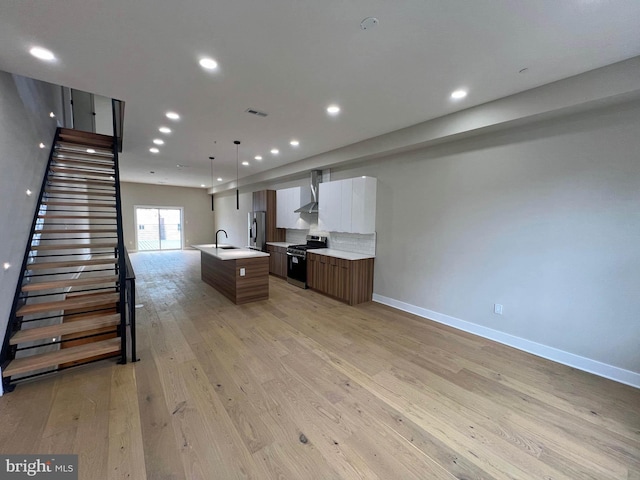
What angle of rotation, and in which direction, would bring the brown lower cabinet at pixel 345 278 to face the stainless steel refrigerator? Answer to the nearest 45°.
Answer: approximately 90° to its right

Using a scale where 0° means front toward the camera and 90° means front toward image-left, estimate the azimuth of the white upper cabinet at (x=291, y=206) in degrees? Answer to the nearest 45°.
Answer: approximately 45°

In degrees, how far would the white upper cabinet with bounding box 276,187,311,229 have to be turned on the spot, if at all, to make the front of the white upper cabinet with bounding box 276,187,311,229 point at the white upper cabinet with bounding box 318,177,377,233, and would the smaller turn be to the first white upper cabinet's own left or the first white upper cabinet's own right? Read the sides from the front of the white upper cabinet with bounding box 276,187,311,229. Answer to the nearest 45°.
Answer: approximately 90° to the first white upper cabinet's own left

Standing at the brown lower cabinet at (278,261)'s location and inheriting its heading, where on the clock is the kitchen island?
The kitchen island is roughly at 11 o'clock from the brown lower cabinet.

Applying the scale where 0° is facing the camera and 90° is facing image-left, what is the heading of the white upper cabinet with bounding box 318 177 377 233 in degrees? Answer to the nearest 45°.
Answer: approximately 45°

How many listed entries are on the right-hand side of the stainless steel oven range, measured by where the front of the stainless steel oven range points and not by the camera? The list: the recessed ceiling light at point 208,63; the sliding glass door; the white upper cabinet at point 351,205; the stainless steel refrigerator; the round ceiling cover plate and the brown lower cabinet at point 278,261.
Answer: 3

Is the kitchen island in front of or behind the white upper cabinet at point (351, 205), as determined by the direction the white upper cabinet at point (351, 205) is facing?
in front

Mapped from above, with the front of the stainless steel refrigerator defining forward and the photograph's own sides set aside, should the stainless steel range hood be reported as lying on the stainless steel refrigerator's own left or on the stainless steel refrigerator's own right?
on the stainless steel refrigerator's own left

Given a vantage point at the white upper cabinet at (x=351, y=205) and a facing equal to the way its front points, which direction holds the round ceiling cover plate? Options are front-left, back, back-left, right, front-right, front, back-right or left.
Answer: front-left

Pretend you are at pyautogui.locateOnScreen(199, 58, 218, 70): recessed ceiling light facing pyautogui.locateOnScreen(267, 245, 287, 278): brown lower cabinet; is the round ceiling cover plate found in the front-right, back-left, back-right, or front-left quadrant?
back-right
